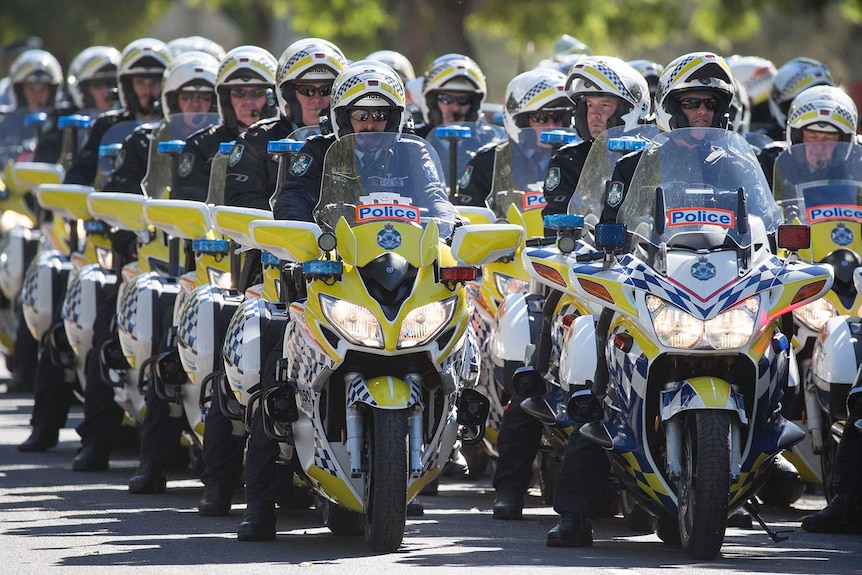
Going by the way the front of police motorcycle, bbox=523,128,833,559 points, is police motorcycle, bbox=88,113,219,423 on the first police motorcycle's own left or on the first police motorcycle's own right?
on the first police motorcycle's own right

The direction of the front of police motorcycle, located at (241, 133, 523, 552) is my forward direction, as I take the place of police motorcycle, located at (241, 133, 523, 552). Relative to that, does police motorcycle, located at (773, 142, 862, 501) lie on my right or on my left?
on my left

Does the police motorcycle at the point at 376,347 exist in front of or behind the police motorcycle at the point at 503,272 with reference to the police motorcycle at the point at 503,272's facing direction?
in front

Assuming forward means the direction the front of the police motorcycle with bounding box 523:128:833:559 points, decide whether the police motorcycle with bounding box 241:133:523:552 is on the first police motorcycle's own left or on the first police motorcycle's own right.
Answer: on the first police motorcycle's own right

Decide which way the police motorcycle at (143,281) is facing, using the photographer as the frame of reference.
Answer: facing the viewer and to the right of the viewer

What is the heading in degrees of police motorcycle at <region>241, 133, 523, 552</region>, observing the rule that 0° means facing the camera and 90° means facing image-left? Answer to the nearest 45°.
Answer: approximately 0°

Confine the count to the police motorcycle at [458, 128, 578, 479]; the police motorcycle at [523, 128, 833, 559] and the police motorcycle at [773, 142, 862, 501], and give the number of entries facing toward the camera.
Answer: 3

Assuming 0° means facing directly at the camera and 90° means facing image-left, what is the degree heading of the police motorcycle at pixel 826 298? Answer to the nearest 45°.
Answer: approximately 0°
